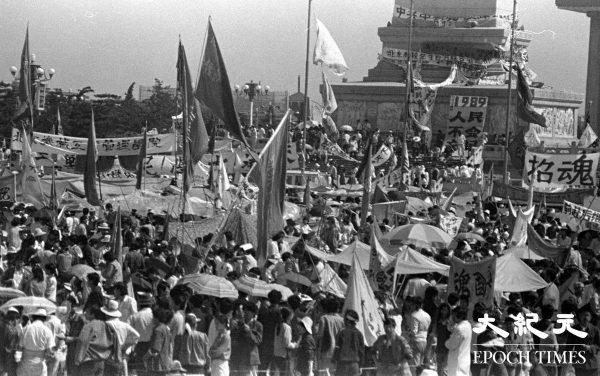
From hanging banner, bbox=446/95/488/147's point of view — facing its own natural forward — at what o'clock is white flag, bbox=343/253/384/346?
The white flag is roughly at 12 o'clock from the hanging banner.

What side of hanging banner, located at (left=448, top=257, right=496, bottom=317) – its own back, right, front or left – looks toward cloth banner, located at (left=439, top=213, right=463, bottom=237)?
back

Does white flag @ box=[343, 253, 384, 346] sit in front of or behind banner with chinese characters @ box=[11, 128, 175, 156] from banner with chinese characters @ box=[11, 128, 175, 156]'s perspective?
in front

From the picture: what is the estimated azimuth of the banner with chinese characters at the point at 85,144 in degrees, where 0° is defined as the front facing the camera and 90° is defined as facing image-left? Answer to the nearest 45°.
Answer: approximately 0°

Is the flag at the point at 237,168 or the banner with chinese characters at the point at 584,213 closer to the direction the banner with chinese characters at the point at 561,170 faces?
the banner with chinese characters

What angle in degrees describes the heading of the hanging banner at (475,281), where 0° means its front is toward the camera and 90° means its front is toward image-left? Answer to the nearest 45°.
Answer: approximately 0°

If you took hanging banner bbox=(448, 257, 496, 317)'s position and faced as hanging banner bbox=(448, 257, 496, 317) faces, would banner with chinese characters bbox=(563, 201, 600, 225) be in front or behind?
behind
